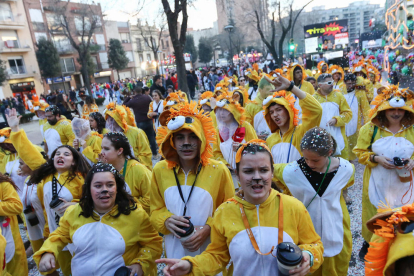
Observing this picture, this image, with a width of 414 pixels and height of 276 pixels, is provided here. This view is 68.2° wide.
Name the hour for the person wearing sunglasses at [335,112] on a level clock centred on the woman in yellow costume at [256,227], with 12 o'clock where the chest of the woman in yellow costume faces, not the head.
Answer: The person wearing sunglasses is roughly at 7 o'clock from the woman in yellow costume.

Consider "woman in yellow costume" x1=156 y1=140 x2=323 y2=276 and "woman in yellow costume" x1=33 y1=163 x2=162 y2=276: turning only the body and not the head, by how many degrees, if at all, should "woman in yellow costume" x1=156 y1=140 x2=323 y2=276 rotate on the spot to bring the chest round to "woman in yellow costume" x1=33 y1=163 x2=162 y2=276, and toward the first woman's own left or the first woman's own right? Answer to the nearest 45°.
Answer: approximately 90° to the first woman's own right

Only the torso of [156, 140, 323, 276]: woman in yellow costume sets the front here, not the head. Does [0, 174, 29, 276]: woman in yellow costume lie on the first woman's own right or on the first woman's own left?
on the first woman's own right

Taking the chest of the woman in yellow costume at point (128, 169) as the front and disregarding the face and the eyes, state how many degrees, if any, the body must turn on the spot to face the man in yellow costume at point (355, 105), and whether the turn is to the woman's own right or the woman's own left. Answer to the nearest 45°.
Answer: approximately 180°

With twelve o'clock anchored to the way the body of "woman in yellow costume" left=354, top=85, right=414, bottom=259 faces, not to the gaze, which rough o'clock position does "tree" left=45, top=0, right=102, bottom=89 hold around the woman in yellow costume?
The tree is roughly at 4 o'clock from the woman in yellow costume.

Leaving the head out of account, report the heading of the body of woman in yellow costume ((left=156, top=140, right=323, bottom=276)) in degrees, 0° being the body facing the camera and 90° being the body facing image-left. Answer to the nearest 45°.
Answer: approximately 0°

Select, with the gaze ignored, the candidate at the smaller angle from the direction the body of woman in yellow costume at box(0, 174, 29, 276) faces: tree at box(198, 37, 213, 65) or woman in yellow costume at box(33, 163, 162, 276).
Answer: the woman in yellow costume

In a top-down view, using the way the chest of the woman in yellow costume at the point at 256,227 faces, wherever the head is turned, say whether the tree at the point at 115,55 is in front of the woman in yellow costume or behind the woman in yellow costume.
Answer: behind

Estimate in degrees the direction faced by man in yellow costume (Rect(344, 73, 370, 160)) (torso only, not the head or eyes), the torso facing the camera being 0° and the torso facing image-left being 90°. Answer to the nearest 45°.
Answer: approximately 45°
